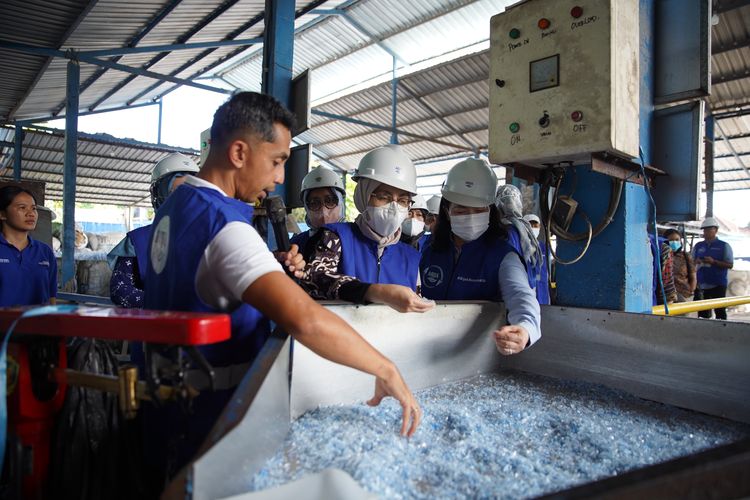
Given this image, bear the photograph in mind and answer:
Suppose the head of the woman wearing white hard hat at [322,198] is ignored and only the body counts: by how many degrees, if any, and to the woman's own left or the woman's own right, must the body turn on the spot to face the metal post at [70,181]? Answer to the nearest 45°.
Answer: approximately 135° to the woman's own right

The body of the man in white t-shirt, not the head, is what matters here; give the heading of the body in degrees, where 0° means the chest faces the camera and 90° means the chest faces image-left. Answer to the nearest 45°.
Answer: approximately 270°

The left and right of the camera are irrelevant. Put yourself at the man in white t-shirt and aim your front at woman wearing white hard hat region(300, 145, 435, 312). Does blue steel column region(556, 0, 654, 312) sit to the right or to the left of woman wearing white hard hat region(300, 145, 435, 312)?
right

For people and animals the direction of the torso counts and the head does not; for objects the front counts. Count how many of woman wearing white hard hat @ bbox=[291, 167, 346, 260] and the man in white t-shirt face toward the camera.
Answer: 1

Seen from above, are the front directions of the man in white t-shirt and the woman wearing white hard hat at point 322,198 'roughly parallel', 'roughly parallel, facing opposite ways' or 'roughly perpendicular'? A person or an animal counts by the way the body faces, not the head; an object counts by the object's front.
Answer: roughly perpendicular

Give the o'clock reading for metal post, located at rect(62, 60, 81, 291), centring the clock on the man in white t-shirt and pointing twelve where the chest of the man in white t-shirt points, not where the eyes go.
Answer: The metal post is roughly at 8 o'clock from the man in white t-shirt.
